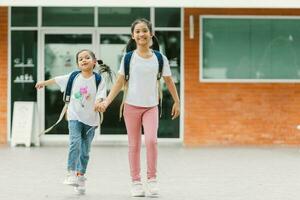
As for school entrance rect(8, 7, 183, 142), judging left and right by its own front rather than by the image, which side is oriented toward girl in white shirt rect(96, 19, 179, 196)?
front

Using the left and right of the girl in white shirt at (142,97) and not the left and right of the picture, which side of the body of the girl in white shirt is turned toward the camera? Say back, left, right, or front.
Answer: front

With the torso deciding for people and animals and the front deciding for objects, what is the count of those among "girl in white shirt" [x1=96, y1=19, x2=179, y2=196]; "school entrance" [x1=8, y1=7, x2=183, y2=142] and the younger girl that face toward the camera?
3

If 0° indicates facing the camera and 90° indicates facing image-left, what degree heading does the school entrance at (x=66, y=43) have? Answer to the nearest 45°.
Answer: approximately 0°

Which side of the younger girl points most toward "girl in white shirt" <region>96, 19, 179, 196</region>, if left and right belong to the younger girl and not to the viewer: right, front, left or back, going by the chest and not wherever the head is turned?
left

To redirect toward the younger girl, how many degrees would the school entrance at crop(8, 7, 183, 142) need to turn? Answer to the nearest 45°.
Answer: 0° — it already faces them

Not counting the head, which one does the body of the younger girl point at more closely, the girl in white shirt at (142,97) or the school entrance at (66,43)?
the girl in white shirt

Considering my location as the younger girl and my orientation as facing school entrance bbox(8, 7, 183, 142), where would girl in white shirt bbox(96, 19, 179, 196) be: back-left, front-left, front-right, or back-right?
back-right

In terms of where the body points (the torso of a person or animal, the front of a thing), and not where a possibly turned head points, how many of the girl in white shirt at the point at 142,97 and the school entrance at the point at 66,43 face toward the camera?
2

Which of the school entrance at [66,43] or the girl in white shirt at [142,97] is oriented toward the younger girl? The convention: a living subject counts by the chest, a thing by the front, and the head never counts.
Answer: the school entrance

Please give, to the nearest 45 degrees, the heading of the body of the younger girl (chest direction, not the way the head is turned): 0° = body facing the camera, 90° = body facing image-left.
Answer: approximately 0°
